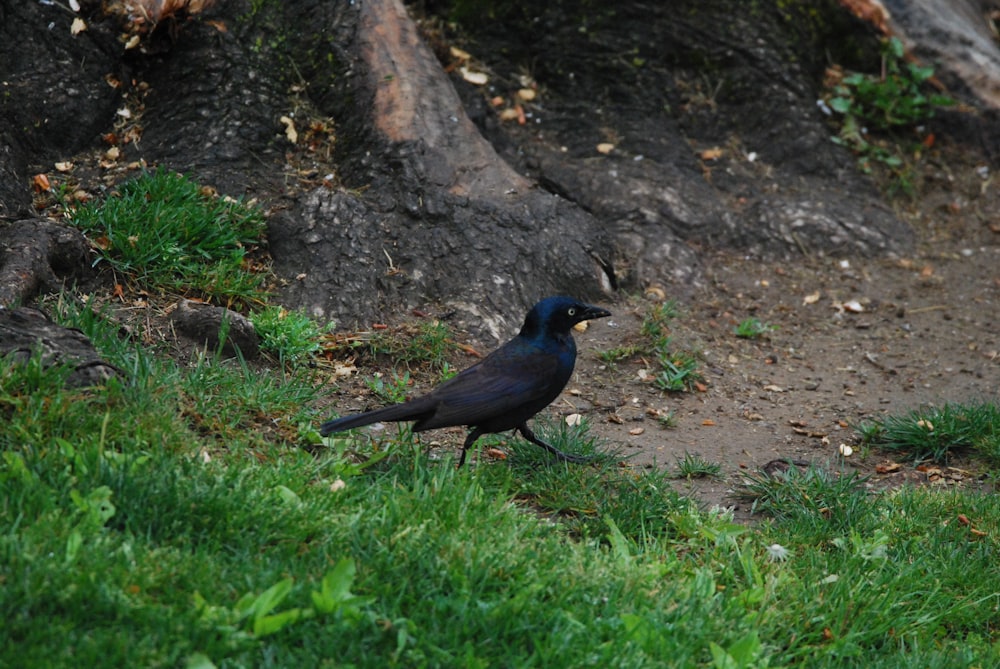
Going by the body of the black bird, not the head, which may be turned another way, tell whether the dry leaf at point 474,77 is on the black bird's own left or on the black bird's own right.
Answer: on the black bird's own left

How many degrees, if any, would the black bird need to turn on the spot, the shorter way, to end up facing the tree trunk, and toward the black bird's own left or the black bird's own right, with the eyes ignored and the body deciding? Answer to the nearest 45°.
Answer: approximately 90° to the black bird's own left

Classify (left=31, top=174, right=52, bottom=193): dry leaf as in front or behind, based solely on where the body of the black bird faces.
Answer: behind

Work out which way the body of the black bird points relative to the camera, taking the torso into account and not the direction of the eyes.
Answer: to the viewer's right
